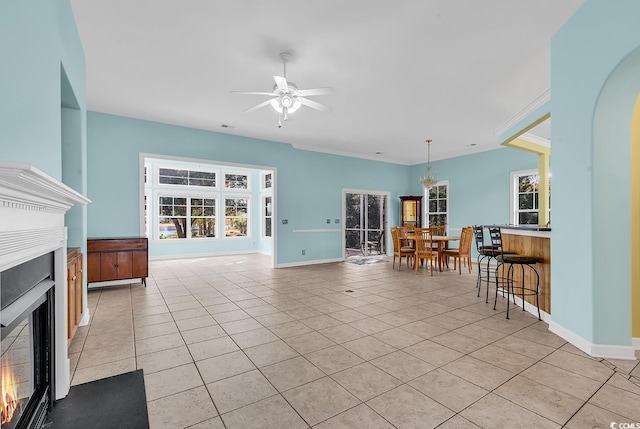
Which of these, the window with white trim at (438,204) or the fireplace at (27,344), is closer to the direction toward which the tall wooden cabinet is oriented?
the fireplace

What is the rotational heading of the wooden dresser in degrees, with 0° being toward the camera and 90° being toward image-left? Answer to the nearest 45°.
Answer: approximately 0°

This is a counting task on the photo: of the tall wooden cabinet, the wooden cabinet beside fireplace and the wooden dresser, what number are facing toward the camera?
2

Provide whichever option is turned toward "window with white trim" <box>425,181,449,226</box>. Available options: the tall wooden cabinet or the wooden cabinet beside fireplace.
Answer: the wooden cabinet beside fireplace

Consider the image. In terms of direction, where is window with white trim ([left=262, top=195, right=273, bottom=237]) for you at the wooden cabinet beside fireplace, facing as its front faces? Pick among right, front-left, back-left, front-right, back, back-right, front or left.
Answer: front-left

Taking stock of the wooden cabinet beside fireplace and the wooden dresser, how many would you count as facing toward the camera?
1

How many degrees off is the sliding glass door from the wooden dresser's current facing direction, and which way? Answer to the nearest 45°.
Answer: approximately 90° to its left

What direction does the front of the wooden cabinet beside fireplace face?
to the viewer's right

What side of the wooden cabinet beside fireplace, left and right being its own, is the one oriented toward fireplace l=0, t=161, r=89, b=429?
right

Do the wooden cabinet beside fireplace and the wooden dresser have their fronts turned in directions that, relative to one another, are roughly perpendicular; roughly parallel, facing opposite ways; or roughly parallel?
roughly perpendicular

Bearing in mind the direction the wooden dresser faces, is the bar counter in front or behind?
in front

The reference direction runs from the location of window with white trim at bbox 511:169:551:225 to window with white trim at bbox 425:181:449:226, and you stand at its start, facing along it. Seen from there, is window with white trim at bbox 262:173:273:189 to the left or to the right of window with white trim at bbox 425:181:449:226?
left
